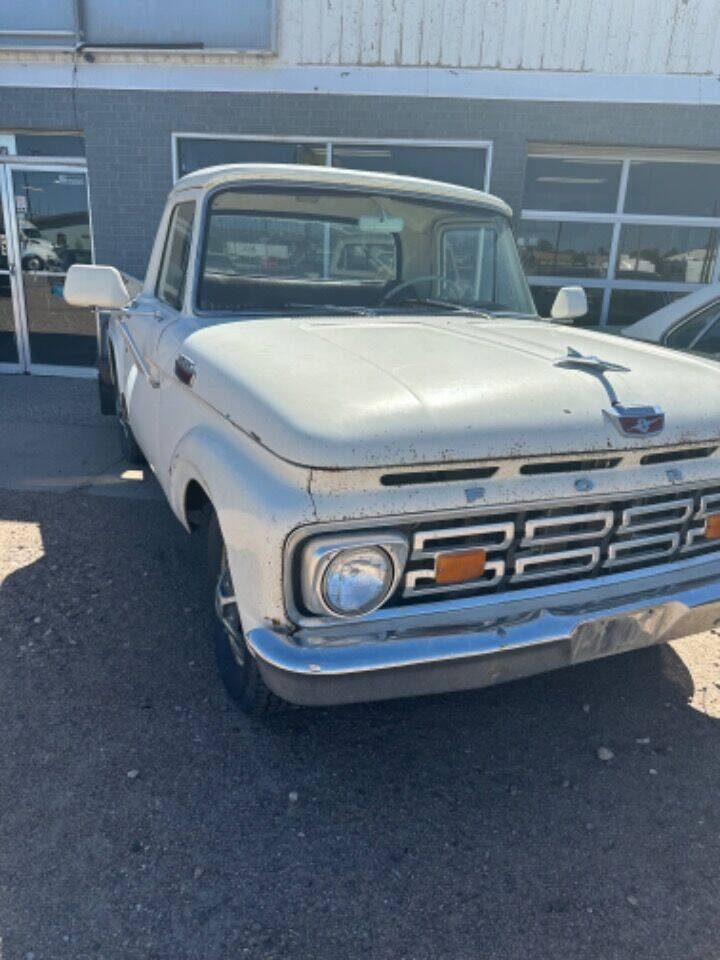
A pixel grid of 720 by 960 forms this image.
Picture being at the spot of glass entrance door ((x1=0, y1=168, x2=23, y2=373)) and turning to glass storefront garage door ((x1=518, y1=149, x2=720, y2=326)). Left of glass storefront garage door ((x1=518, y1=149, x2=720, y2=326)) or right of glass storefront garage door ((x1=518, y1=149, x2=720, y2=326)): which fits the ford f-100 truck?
right

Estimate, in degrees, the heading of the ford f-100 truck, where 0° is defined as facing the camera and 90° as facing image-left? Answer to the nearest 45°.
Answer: approximately 315°

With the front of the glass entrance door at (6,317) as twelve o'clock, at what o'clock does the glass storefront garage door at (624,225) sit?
The glass storefront garage door is roughly at 10 o'clock from the glass entrance door.

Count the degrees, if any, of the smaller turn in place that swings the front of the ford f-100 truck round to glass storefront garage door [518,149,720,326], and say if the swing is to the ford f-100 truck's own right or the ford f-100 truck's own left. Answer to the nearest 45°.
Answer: approximately 135° to the ford f-100 truck's own left

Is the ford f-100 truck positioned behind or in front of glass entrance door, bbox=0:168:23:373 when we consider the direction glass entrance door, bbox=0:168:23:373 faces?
in front

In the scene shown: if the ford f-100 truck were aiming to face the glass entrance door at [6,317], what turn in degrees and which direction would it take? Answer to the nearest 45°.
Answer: approximately 180°
